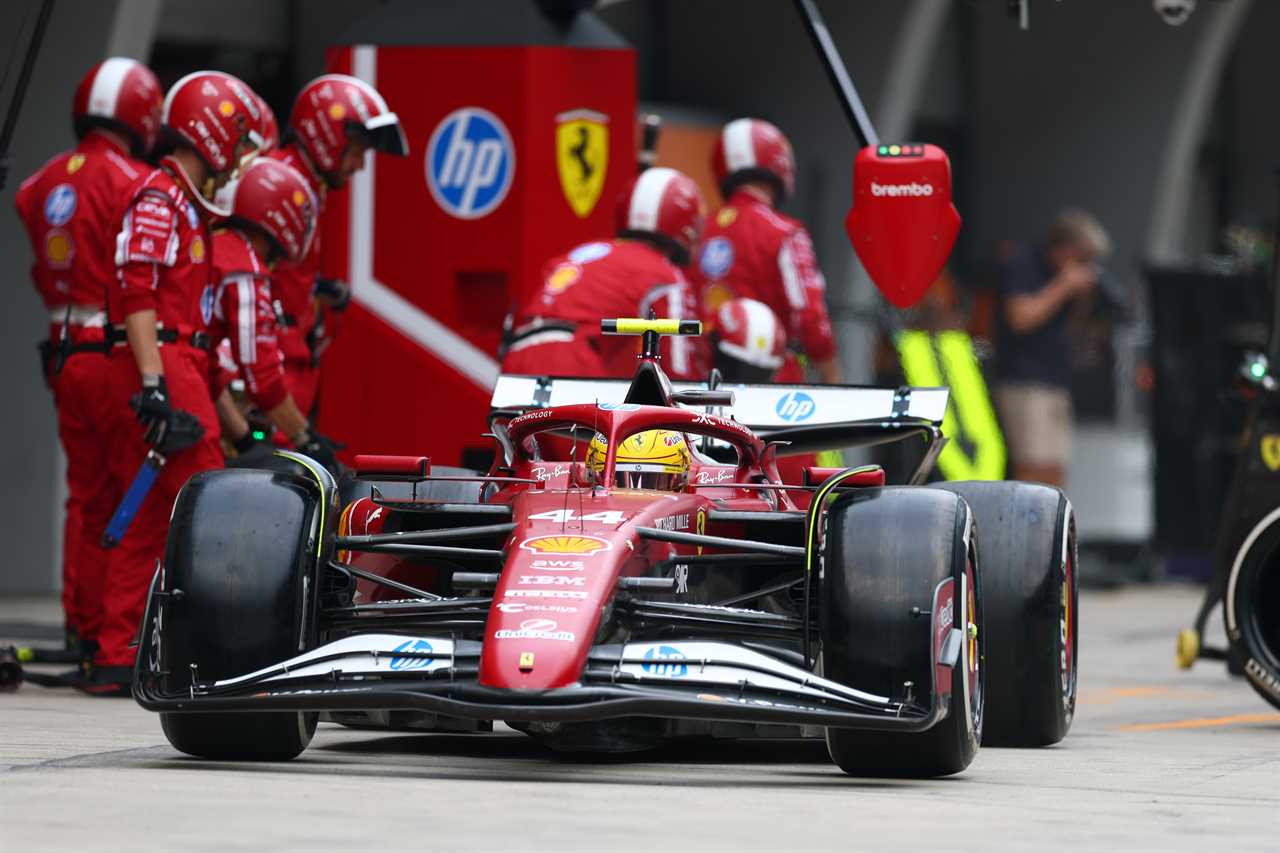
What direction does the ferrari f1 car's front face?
toward the camera

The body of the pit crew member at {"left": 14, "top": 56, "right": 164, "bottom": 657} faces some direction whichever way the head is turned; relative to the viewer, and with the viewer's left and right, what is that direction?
facing away from the viewer and to the right of the viewer

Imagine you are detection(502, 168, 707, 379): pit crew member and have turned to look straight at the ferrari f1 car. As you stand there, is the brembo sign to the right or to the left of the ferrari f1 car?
left

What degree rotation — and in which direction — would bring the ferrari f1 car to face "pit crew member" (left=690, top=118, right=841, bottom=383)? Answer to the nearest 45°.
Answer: approximately 180°

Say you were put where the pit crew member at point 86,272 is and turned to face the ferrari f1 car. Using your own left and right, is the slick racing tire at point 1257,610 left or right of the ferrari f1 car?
left

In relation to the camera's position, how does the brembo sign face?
facing the viewer

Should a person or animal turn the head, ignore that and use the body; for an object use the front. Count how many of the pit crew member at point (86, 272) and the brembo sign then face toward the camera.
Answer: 1
